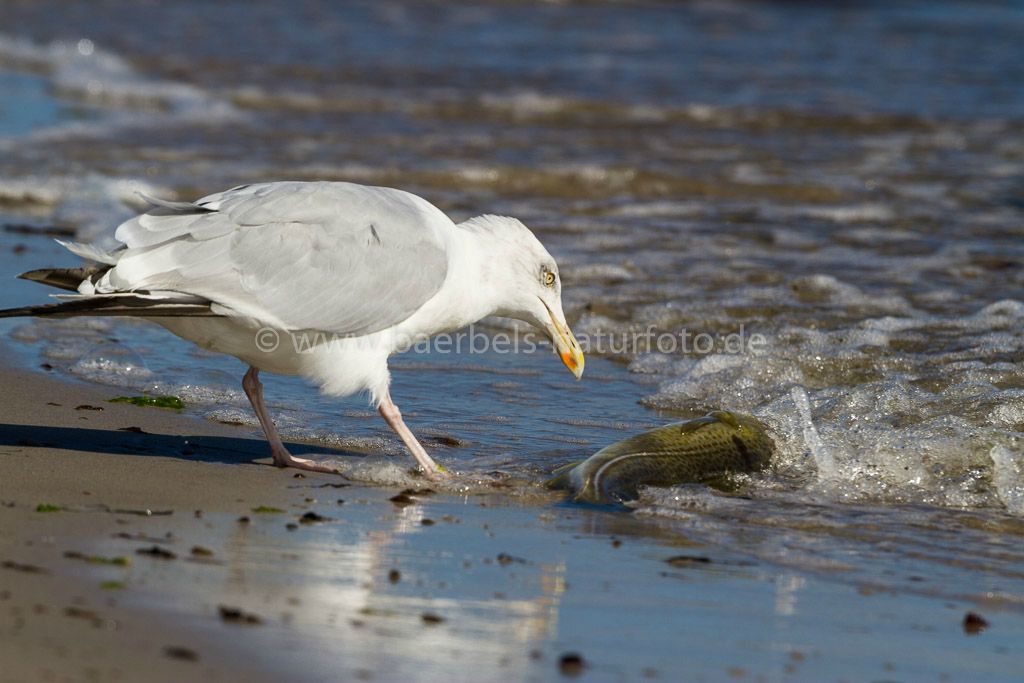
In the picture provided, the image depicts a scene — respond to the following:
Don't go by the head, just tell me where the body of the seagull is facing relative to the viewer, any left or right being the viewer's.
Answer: facing to the right of the viewer

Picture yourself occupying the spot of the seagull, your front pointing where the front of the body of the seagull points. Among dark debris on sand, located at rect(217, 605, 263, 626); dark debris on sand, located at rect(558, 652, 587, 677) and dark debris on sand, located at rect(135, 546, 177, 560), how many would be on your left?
0

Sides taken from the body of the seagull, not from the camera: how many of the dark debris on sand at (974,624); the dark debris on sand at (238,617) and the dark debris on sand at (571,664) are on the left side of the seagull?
0

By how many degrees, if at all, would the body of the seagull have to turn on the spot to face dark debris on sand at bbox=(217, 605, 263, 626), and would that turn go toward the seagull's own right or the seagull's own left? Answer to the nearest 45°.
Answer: approximately 90° to the seagull's own right

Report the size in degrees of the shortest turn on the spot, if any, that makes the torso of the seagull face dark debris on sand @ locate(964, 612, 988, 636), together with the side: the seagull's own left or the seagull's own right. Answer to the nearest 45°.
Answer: approximately 45° to the seagull's own right

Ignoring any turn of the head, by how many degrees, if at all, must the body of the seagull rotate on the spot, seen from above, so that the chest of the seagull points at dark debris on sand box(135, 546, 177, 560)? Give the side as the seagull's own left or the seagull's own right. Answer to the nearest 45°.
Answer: approximately 90° to the seagull's own right

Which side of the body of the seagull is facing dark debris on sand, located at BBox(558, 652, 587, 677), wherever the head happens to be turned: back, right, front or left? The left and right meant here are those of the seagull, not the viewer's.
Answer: right

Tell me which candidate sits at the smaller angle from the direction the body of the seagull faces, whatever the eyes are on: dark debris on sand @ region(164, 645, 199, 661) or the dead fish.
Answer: the dead fish

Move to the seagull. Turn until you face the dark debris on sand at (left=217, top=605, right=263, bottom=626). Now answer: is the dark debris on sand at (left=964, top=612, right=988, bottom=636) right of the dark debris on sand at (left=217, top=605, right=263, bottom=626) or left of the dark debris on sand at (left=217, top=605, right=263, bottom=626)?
left

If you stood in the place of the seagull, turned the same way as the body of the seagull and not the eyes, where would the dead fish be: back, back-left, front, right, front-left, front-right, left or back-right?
front

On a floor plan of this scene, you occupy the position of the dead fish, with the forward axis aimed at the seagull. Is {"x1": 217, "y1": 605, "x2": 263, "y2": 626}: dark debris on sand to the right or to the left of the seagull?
left

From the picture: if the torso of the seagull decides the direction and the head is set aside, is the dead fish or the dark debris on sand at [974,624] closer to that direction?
the dead fish
